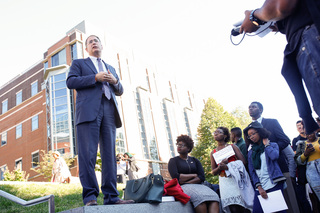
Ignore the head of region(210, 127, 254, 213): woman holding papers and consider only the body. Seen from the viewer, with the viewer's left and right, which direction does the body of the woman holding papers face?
facing the viewer and to the left of the viewer

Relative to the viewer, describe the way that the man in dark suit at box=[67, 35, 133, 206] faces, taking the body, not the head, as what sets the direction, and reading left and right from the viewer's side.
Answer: facing the viewer and to the right of the viewer

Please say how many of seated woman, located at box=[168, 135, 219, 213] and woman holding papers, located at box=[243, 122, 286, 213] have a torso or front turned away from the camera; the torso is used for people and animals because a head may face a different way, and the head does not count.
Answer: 0

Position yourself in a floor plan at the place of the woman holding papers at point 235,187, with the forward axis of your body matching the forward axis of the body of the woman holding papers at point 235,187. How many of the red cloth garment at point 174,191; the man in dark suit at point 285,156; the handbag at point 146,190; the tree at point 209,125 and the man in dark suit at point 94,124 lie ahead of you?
3

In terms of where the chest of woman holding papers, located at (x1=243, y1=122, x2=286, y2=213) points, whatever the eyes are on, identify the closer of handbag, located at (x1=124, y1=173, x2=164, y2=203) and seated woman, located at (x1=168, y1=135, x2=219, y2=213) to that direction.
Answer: the handbag

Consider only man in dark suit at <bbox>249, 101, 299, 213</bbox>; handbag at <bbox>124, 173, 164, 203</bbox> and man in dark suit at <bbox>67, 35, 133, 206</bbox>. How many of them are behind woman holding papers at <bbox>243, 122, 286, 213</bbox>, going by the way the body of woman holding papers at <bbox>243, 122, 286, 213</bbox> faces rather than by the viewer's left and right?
1

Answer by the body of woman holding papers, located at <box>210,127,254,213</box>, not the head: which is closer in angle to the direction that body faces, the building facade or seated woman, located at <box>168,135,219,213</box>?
the seated woman

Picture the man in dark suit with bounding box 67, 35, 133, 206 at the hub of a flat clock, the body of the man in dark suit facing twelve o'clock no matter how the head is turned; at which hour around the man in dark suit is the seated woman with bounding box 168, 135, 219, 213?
The seated woman is roughly at 9 o'clock from the man in dark suit.

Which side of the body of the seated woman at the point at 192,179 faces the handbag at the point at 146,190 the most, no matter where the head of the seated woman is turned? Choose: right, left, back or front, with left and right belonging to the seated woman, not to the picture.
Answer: right

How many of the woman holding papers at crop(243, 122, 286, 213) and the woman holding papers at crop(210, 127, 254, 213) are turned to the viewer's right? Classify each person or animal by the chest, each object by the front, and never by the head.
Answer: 0

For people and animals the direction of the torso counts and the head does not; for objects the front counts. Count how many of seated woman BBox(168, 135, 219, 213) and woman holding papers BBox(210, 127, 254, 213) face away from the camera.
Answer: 0

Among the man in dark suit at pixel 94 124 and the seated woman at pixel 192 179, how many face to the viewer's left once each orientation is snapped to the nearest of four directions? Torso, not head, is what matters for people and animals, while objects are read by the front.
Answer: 0

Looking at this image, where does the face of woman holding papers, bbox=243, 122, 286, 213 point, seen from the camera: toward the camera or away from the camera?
toward the camera
